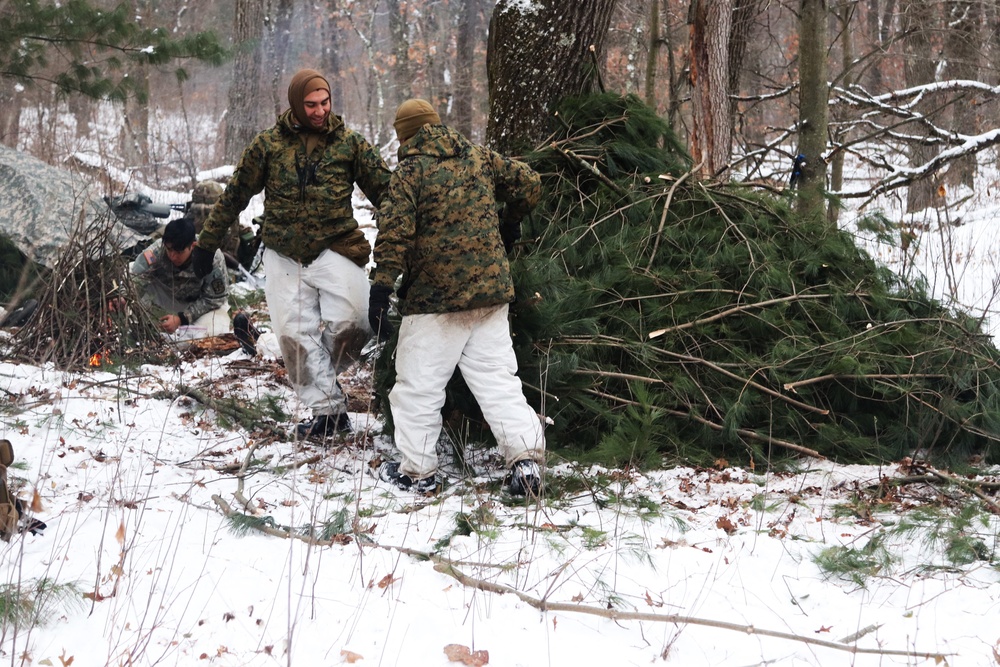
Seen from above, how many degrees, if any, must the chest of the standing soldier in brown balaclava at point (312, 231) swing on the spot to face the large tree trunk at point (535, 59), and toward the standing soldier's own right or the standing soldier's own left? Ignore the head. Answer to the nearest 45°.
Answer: approximately 135° to the standing soldier's own left

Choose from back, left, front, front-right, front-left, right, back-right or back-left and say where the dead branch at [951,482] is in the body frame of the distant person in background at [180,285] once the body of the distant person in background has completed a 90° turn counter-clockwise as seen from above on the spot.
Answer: front

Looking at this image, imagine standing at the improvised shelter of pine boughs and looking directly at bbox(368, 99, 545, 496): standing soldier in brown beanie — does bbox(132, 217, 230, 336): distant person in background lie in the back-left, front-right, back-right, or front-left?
front-right

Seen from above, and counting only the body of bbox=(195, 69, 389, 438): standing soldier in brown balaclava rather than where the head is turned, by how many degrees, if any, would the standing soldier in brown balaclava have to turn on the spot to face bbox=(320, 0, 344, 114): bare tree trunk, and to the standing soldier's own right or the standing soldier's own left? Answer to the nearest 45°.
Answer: approximately 180°

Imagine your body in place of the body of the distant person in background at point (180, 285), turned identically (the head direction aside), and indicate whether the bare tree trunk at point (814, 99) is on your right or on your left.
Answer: on your left

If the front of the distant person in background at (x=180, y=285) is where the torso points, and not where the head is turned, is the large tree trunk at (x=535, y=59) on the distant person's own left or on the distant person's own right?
on the distant person's own left

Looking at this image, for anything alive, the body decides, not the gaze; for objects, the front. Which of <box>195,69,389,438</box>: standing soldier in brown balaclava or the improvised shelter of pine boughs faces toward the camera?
the standing soldier in brown balaclava

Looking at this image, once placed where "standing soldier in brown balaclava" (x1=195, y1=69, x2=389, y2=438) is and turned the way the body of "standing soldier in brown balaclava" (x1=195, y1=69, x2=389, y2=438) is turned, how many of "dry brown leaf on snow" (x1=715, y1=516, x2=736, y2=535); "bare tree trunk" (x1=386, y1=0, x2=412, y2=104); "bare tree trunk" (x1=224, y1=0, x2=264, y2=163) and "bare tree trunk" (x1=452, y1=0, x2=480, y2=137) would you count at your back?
3

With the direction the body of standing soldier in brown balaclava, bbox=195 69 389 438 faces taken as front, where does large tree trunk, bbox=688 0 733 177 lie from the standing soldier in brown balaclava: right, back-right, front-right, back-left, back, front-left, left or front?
back-left

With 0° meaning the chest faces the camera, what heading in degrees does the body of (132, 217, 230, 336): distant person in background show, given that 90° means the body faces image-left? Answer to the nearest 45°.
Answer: approximately 45°

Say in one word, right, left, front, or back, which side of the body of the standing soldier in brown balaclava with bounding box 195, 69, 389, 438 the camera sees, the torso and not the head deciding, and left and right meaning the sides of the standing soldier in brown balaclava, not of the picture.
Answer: front

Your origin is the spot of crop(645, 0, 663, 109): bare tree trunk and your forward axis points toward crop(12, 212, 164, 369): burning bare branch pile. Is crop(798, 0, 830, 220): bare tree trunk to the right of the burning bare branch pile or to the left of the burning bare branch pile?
left

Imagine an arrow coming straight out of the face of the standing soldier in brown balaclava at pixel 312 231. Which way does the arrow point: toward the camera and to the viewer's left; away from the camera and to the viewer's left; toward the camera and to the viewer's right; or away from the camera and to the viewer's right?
toward the camera and to the viewer's right
